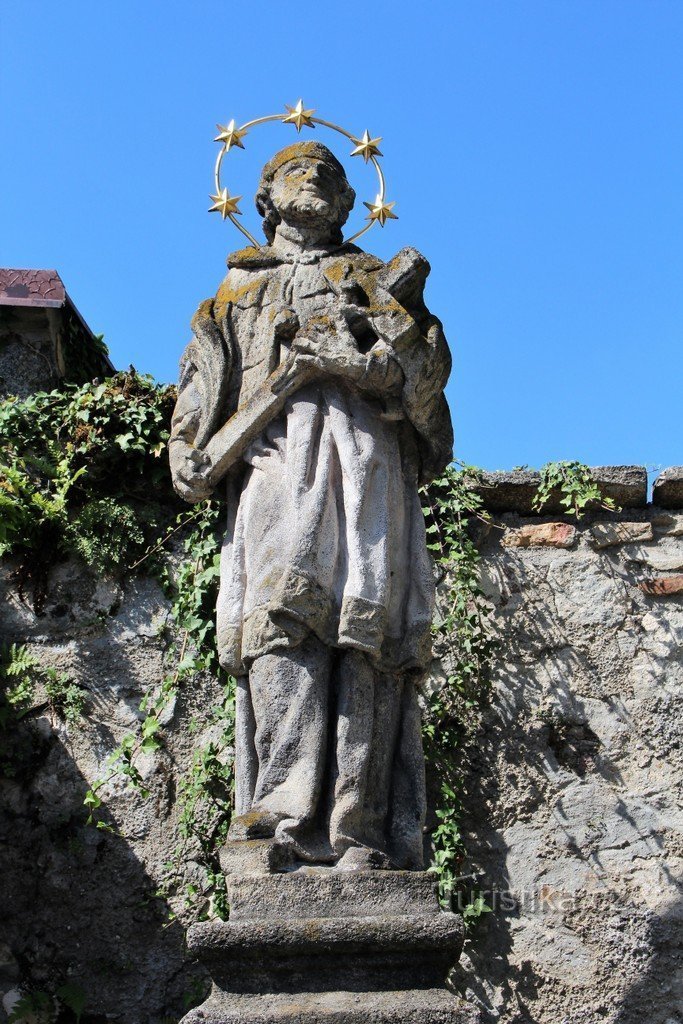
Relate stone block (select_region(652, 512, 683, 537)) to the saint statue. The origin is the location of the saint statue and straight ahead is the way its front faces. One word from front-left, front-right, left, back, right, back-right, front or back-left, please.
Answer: back-left

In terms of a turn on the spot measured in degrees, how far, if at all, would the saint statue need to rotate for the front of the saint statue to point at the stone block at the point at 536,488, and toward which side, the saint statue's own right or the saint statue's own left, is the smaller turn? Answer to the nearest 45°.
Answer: approximately 135° to the saint statue's own left

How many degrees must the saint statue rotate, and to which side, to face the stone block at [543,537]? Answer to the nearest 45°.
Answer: approximately 135° to its left

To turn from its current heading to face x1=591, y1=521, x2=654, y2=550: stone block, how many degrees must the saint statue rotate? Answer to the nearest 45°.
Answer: approximately 135° to its left

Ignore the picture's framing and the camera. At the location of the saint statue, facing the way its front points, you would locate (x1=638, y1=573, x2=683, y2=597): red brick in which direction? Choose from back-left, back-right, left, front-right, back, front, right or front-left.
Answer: back-left

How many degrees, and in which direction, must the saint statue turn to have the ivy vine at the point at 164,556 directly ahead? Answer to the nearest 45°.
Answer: approximately 180°

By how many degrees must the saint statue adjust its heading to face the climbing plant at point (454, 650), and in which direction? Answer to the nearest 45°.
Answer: approximately 180°

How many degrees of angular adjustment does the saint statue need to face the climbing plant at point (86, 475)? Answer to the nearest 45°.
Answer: approximately 135° to its right

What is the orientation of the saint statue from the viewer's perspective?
toward the camera

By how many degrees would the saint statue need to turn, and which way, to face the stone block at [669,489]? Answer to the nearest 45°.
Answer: approximately 135° to its left
